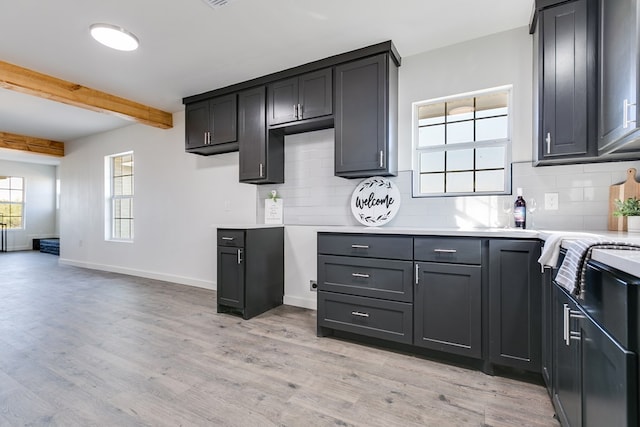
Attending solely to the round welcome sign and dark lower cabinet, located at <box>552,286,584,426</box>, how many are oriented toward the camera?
1

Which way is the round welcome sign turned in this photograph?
toward the camera

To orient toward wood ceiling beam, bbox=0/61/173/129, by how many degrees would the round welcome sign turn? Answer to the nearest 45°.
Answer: approximately 90° to its right

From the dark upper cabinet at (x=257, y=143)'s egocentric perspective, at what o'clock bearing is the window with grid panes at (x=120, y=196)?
The window with grid panes is roughly at 3 o'clock from the dark upper cabinet.

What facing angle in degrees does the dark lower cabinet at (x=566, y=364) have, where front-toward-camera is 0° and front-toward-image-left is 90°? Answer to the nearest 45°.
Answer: approximately 90°

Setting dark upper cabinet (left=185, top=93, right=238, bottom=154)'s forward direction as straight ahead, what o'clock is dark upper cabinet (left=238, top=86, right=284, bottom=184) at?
dark upper cabinet (left=238, top=86, right=284, bottom=184) is roughly at 9 o'clock from dark upper cabinet (left=185, top=93, right=238, bottom=154).

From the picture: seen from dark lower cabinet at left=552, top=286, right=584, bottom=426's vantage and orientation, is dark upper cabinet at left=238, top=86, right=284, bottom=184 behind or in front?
in front

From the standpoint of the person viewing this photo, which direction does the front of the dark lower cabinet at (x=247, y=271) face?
facing the viewer and to the left of the viewer

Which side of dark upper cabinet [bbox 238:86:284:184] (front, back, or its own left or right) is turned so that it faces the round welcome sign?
left

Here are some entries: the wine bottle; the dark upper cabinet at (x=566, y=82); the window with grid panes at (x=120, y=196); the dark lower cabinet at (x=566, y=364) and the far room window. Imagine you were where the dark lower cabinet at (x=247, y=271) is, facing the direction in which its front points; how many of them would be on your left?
3

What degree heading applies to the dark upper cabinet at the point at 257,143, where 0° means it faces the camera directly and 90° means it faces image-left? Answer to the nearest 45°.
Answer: approximately 45°

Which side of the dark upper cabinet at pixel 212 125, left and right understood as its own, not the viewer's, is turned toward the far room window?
right
